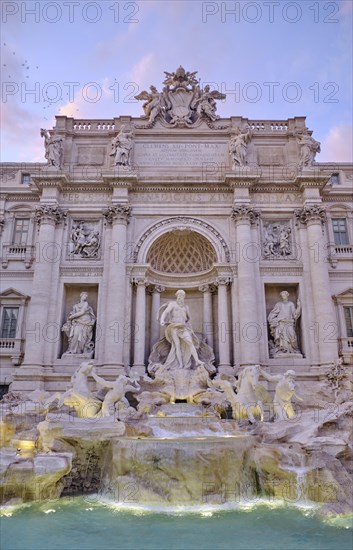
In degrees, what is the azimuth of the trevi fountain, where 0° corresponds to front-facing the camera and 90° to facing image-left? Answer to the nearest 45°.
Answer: approximately 0°

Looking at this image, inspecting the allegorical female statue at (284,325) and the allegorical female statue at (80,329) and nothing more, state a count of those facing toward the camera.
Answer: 2

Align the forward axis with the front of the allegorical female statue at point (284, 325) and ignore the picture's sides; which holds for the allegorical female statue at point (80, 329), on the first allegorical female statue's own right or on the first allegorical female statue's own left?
on the first allegorical female statue's own right

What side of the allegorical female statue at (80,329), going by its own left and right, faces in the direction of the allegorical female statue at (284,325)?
left
